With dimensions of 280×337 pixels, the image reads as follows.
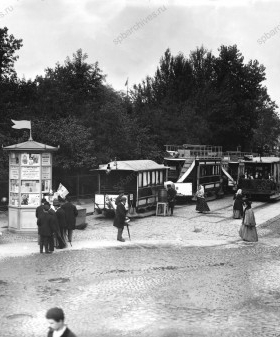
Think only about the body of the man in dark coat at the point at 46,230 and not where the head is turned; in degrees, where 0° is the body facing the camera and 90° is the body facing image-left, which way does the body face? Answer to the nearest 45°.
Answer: approximately 180°

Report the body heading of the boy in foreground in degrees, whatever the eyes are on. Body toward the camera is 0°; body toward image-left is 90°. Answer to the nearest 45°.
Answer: approximately 45°

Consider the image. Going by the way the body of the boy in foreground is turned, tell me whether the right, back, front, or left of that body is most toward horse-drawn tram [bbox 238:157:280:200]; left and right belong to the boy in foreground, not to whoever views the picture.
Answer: back

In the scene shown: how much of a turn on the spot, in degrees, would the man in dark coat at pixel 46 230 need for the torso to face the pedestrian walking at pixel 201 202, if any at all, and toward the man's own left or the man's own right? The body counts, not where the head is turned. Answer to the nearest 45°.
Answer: approximately 45° to the man's own right

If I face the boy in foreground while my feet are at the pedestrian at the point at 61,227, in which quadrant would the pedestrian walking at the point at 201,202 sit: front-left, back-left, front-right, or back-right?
back-left
